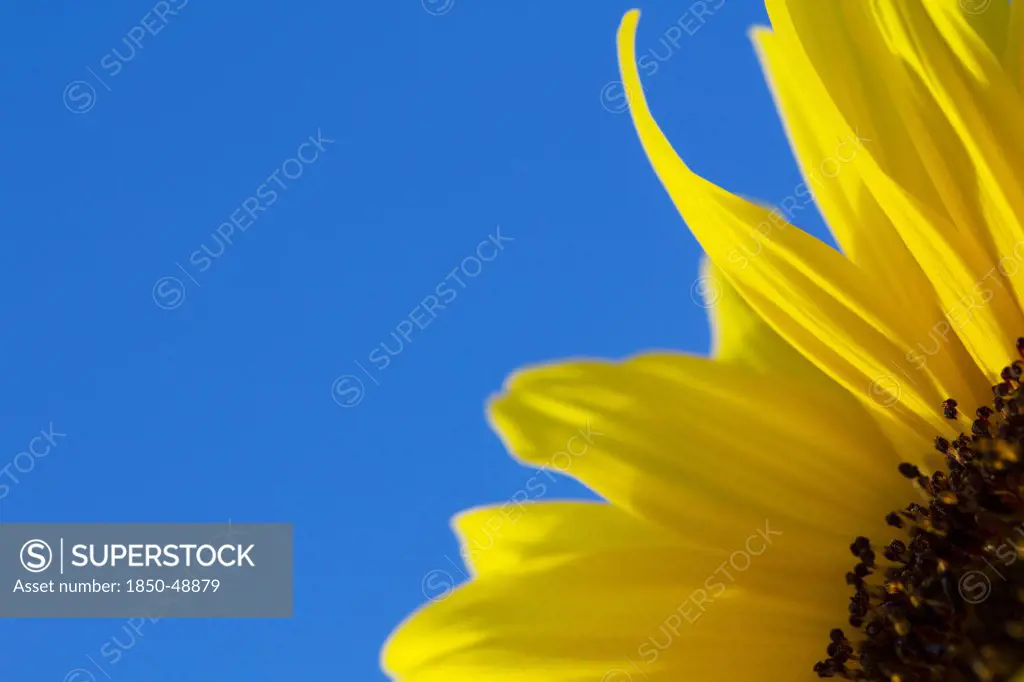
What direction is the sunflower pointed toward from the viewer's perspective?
toward the camera
